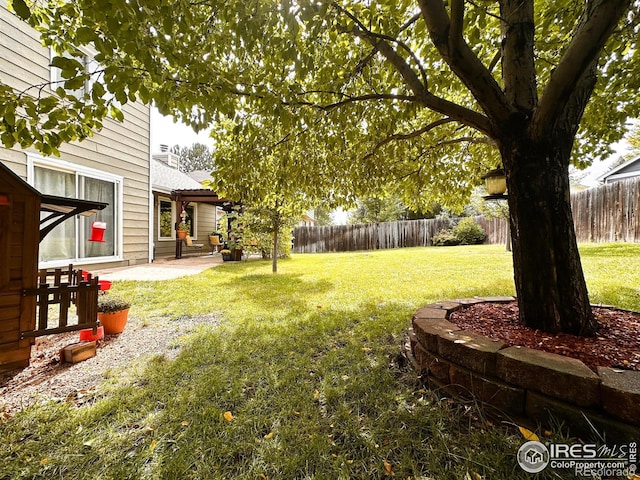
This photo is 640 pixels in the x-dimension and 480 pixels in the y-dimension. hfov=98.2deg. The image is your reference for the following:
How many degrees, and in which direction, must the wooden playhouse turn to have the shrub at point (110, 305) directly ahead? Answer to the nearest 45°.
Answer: approximately 45° to its left

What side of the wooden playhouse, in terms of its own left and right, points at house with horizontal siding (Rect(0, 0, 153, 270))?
left

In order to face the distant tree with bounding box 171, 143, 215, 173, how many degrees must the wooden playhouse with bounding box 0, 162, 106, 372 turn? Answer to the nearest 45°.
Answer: approximately 90° to its left

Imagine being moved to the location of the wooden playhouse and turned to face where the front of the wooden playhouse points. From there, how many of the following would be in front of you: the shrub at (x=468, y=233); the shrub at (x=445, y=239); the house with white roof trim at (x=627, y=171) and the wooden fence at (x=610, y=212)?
4

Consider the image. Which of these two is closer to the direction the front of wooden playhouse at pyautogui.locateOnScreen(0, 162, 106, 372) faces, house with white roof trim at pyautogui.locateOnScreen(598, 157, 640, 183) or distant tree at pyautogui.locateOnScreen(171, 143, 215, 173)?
the house with white roof trim

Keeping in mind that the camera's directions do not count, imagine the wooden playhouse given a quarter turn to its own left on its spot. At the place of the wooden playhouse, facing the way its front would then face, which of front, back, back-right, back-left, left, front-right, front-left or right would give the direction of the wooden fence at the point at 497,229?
right

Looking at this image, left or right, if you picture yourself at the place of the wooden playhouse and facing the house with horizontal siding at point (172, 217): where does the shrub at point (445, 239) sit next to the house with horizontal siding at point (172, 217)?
right

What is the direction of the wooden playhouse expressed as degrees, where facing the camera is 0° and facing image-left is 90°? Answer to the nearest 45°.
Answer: approximately 270°

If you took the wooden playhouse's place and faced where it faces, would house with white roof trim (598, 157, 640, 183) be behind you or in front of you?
in front

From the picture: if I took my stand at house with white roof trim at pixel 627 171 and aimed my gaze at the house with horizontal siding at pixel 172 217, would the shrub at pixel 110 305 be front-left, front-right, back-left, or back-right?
front-left

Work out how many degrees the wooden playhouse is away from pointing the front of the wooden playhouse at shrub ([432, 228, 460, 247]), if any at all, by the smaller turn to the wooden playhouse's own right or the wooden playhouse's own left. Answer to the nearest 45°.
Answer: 0° — it already faces it

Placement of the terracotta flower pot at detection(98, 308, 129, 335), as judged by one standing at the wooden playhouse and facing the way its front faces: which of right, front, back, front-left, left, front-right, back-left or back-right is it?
front-left

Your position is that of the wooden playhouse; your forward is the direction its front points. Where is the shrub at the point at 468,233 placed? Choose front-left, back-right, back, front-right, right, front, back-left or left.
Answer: front
